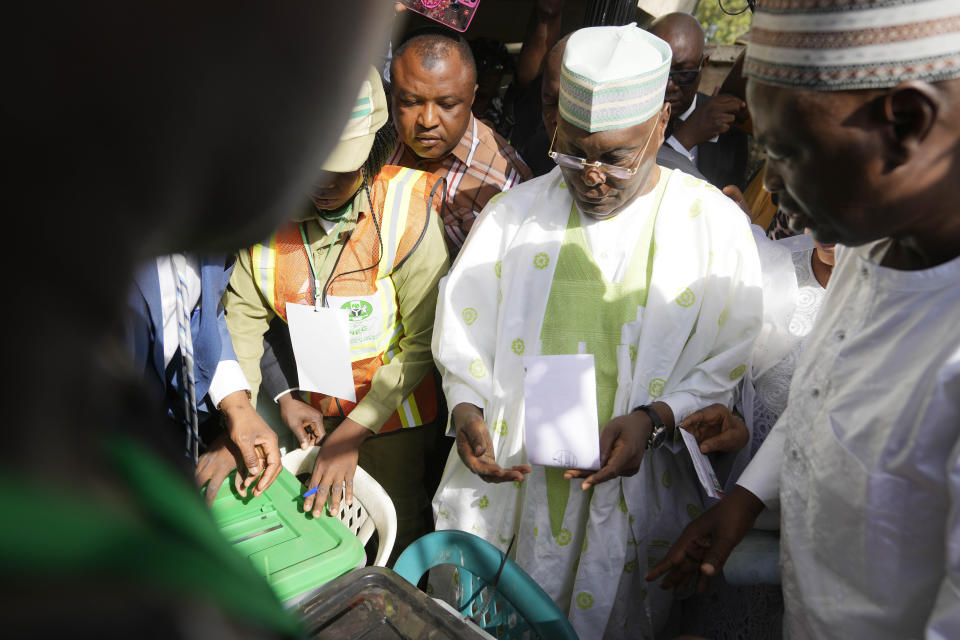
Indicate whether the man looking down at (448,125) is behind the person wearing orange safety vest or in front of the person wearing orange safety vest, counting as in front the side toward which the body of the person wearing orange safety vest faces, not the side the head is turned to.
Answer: behind

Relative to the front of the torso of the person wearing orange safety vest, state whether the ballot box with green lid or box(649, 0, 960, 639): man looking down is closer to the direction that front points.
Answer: the ballot box with green lid

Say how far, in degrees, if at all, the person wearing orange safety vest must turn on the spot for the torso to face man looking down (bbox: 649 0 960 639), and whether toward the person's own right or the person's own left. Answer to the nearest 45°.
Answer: approximately 90° to the person's own left

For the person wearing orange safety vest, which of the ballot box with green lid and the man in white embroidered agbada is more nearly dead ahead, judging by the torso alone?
the ballot box with green lid

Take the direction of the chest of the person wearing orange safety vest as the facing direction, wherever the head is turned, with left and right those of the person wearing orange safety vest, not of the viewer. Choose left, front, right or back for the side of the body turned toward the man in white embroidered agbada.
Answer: left

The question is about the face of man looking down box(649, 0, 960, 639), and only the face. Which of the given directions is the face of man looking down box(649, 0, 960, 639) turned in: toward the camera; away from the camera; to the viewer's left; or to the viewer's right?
to the viewer's left

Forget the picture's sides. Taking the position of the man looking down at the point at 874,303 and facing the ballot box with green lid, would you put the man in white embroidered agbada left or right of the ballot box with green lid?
right

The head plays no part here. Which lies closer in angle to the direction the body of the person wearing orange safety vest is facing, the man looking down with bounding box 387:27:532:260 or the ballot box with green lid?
the ballot box with green lid

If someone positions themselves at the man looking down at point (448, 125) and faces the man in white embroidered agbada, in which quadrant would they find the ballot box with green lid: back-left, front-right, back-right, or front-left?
front-right

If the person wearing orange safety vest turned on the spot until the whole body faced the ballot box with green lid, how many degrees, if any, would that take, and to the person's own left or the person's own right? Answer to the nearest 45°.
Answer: approximately 45° to the person's own left
